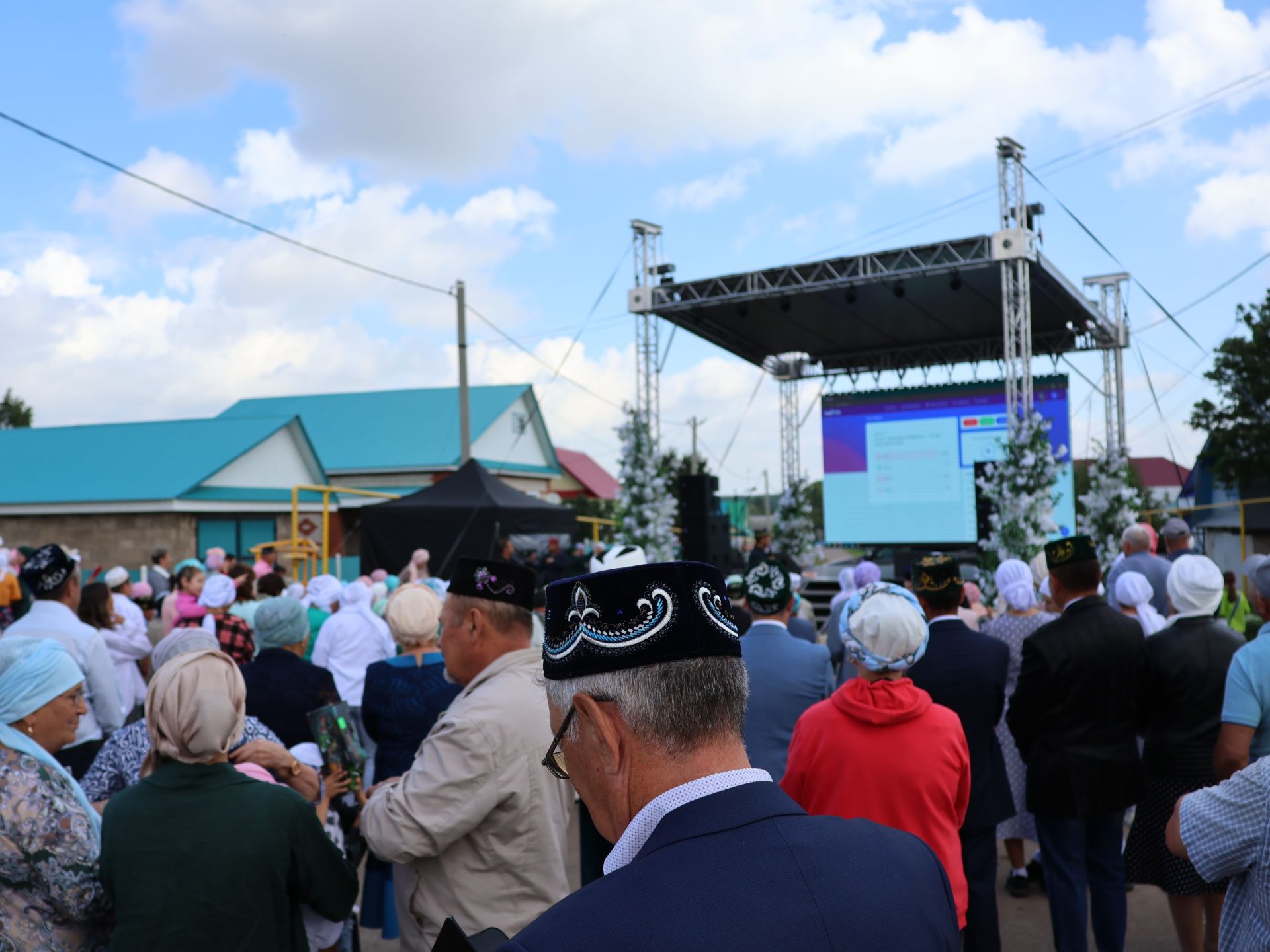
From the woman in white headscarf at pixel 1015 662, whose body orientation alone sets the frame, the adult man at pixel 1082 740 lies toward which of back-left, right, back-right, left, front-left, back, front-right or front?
back

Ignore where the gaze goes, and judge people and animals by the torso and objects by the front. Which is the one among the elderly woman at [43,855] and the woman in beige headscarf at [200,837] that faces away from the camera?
the woman in beige headscarf at [200,837]

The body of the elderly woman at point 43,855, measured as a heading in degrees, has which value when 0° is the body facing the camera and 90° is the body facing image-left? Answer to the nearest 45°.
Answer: approximately 270°

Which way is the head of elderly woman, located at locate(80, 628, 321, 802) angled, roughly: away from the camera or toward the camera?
away from the camera

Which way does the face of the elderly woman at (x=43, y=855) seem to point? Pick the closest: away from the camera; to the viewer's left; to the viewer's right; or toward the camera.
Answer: to the viewer's right

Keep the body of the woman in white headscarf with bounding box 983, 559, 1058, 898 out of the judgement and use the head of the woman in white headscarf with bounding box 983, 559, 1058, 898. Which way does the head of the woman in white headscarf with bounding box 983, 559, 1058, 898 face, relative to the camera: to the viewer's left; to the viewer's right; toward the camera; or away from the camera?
away from the camera

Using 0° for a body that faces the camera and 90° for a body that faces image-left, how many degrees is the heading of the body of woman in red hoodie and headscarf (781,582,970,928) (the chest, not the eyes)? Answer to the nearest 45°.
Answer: approximately 180°

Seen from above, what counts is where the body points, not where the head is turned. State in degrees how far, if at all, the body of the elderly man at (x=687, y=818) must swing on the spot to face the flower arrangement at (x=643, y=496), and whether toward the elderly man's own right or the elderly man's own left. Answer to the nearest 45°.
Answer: approximately 45° to the elderly man's own right

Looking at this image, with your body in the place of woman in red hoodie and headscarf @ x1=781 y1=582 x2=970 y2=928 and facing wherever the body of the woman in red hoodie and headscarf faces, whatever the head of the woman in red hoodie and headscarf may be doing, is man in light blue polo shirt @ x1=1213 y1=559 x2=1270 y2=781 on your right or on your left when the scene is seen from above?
on your right

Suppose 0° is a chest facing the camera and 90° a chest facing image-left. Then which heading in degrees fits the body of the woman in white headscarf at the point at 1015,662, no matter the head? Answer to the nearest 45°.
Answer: approximately 180°
